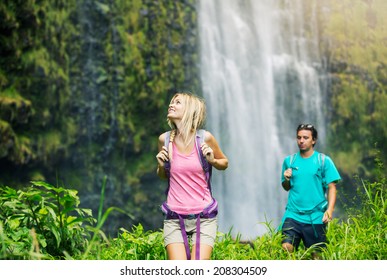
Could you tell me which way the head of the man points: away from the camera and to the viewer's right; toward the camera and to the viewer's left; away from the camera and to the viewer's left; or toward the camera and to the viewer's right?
toward the camera and to the viewer's left

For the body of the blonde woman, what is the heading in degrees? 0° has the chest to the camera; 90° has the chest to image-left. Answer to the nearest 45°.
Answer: approximately 0°

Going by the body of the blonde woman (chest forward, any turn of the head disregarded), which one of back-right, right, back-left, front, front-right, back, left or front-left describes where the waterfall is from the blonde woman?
back

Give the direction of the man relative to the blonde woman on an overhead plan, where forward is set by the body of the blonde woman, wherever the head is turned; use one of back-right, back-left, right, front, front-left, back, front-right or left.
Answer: back-left
